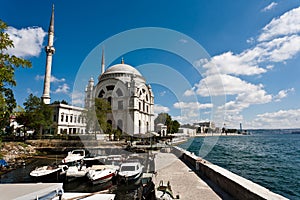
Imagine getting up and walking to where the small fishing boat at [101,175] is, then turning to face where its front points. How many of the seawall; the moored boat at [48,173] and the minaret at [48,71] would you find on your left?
1

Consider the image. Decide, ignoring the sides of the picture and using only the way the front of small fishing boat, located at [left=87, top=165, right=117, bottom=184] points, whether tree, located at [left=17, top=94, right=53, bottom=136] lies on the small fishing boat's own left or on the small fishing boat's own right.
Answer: on the small fishing boat's own right

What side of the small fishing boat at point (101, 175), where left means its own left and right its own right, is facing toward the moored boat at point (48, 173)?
right

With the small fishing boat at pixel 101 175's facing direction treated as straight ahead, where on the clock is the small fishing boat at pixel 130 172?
the small fishing boat at pixel 130 172 is roughly at 8 o'clock from the small fishing boat at pixel 101 175.

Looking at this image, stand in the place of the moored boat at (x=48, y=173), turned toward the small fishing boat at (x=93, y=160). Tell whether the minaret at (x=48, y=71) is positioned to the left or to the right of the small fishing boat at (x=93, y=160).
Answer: left

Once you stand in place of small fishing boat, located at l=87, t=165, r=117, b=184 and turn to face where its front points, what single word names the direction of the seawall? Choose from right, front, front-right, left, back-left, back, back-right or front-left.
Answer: left

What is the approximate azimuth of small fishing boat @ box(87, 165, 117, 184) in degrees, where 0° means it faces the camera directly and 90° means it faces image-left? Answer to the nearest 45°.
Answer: approximately 45°

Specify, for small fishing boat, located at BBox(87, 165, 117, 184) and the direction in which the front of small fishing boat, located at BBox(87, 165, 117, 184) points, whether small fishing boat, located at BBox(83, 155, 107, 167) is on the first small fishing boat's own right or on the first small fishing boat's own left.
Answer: on the first small fishing boat's own right
